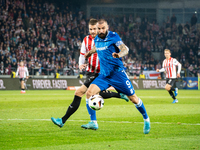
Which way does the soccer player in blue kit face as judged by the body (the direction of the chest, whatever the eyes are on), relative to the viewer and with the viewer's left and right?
facing the viewer and to the left of the viewer

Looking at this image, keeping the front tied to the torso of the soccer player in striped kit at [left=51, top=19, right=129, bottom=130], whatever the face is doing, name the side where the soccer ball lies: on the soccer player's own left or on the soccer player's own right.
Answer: on the soccer player's own left

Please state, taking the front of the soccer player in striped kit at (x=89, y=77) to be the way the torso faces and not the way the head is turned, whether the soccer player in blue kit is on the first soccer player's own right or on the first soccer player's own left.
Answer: on the first soccer player's own left

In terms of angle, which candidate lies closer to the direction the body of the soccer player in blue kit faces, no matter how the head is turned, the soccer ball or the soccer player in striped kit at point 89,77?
the soccer ball

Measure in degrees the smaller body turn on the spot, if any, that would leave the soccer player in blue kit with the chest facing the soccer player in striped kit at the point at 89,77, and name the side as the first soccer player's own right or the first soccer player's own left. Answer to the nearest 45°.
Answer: approximately 90° to the first soccer player's own right

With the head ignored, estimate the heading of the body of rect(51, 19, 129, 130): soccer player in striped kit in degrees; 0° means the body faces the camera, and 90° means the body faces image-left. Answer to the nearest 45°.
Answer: approximately 45°

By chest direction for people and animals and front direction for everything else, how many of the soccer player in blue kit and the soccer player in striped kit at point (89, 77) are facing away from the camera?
0
